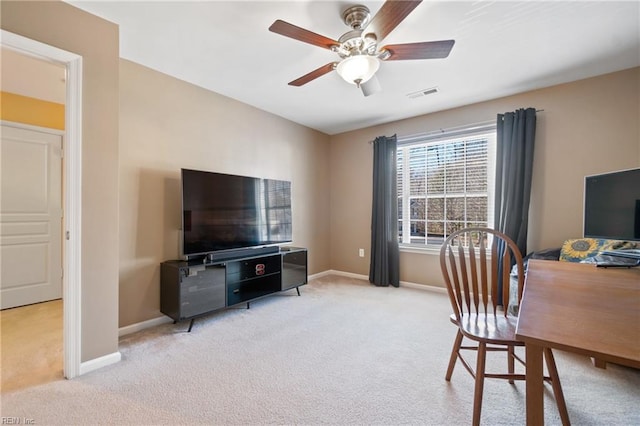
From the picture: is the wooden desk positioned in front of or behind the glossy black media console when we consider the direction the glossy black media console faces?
in front

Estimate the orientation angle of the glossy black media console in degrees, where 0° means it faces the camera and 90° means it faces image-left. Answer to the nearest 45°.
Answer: approximately 315°

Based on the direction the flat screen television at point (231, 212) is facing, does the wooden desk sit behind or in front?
in front

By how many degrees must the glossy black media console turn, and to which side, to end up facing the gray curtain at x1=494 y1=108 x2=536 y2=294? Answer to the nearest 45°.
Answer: approximately 45° to its left

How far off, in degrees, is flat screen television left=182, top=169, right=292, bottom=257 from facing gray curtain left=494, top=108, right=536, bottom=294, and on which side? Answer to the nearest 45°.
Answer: approximately 45° to its left

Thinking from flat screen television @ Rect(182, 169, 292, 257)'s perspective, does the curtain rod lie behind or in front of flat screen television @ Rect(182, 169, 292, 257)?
in front

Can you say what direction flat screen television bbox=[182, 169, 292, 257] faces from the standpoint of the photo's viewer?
facing the viewer and to the right of the viewer

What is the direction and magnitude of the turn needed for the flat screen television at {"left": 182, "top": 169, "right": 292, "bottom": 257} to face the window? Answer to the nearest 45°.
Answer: approximately 45° to its left
